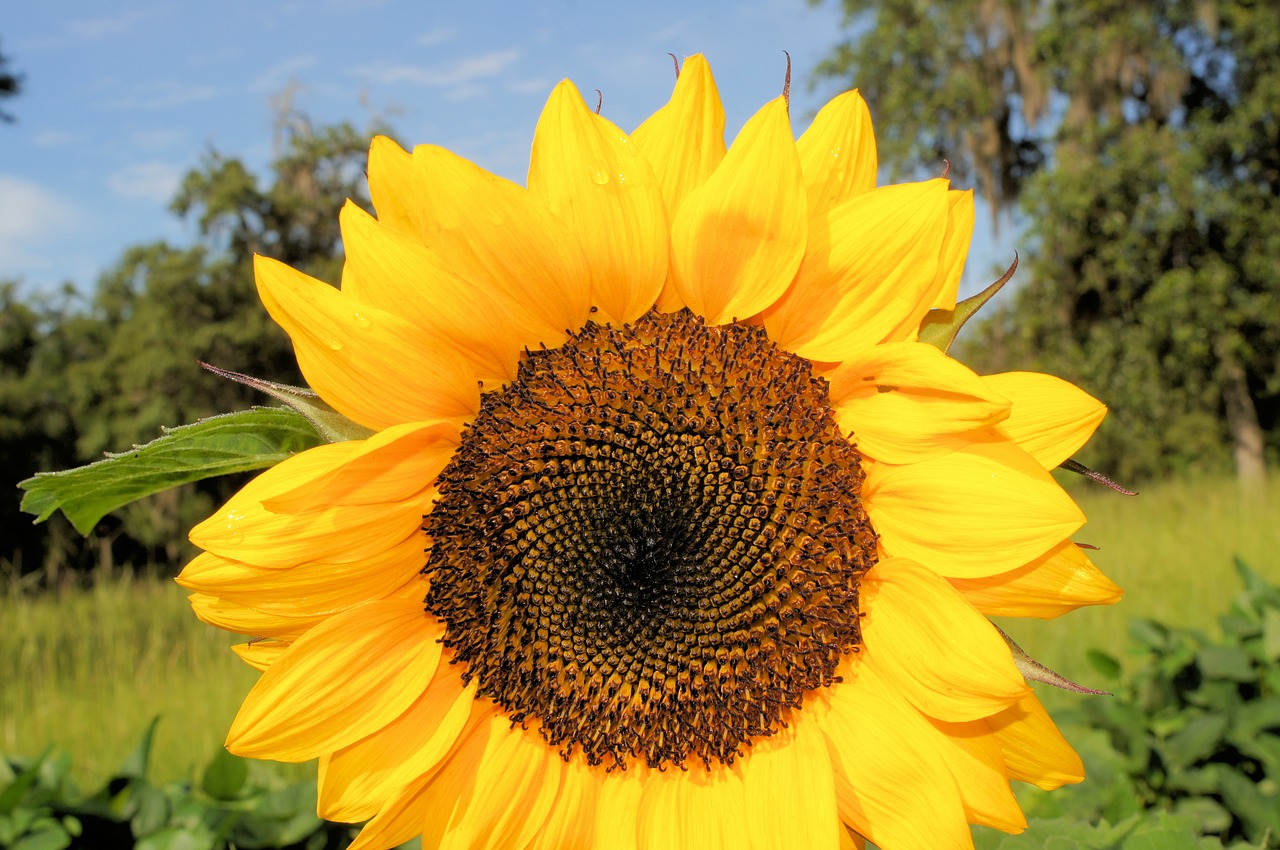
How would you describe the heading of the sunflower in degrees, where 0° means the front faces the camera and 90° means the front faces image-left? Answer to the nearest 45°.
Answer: approximately 0°
